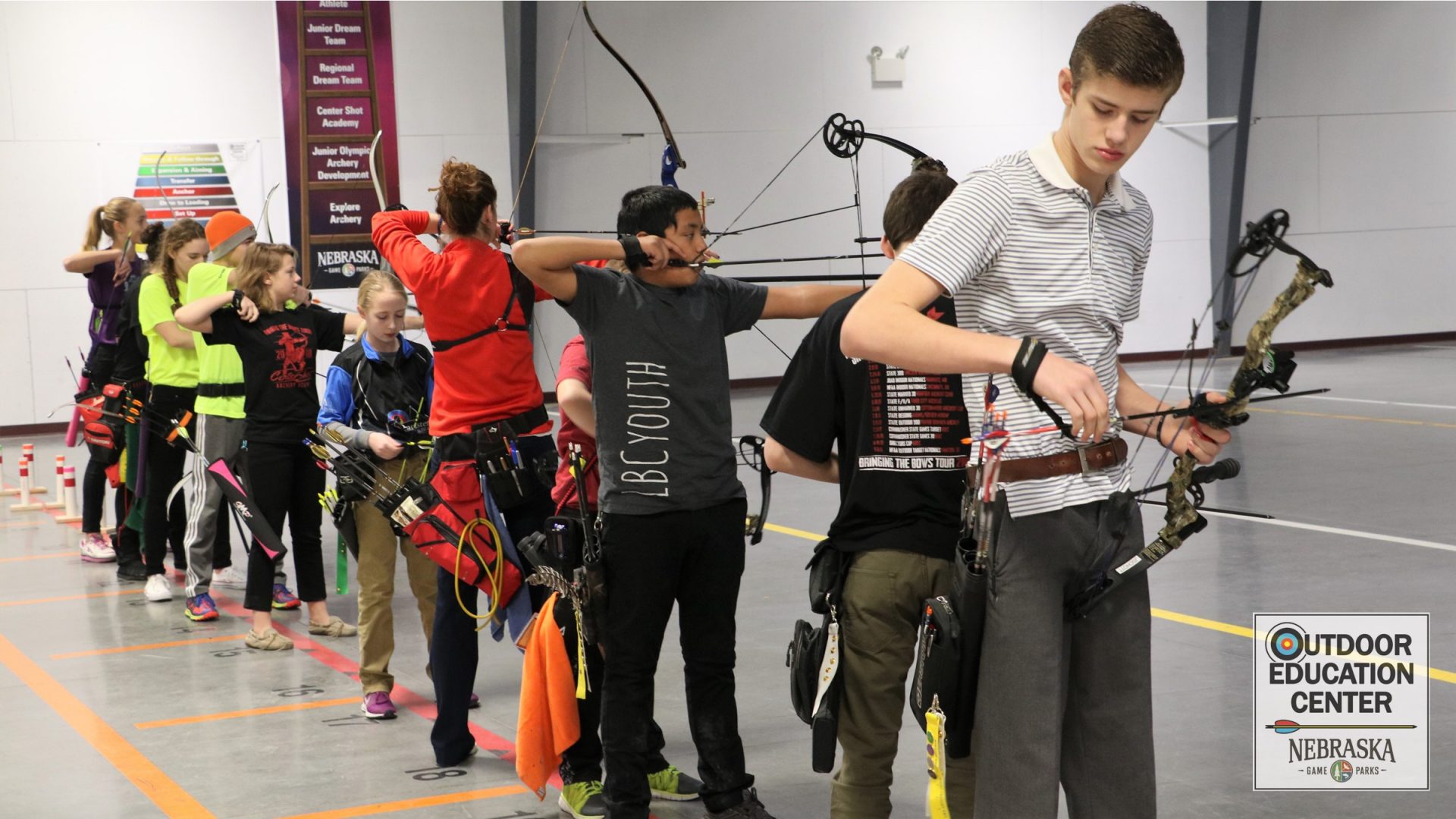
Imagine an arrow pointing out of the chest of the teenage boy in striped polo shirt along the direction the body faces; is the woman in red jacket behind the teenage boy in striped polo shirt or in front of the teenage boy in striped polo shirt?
behind

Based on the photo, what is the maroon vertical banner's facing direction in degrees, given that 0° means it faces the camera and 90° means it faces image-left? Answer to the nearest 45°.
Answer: approximately 0°

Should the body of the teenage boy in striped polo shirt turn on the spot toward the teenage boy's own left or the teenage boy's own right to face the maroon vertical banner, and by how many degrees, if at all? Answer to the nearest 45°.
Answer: approximately 180°

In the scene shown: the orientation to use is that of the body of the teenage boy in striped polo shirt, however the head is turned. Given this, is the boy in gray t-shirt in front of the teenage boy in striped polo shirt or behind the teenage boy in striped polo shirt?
behind

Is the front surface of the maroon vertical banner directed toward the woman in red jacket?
yes

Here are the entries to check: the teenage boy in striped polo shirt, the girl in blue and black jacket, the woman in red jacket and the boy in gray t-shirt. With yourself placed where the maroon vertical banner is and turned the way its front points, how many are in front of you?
4

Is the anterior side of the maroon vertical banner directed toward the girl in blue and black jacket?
yes

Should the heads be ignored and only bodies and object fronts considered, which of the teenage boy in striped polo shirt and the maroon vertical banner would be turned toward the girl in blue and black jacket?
the maroon vertical banner
